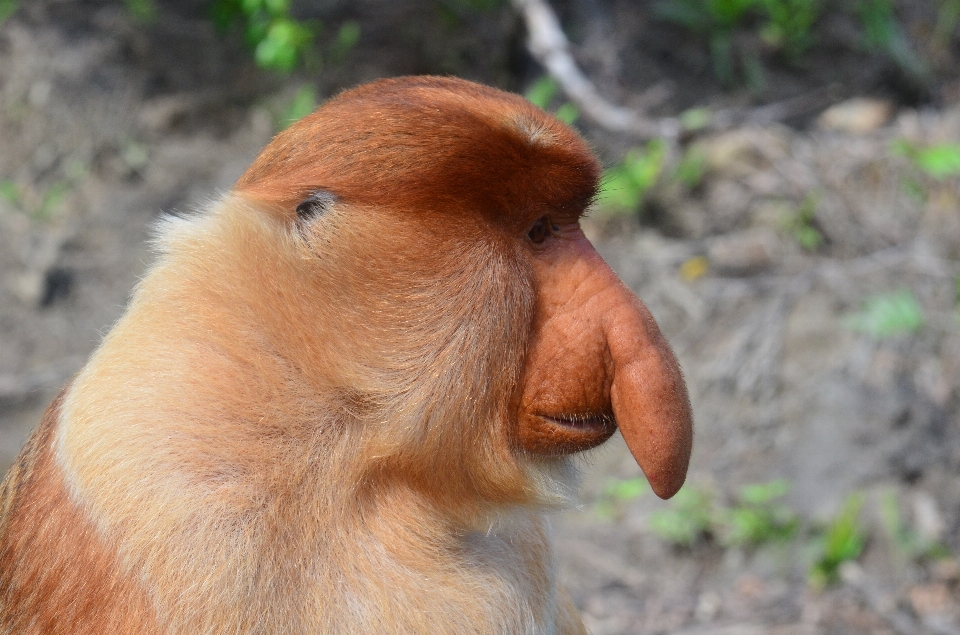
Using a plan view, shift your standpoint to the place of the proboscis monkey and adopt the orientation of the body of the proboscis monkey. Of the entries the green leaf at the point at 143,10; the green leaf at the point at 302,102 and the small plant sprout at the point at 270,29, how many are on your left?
3

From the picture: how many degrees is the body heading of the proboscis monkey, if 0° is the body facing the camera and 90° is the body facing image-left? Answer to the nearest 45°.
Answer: approximately 270°

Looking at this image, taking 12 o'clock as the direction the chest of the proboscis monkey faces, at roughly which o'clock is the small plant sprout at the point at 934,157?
The small plant sprout is roughly at 11 o'clock from the proboscis monkey.

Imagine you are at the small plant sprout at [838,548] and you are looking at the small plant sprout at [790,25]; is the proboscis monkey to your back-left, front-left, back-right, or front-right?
back-left

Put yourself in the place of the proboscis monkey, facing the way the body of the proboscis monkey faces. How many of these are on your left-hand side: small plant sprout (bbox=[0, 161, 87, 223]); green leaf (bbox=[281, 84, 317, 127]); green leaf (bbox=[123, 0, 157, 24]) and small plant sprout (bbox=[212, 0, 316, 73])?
4

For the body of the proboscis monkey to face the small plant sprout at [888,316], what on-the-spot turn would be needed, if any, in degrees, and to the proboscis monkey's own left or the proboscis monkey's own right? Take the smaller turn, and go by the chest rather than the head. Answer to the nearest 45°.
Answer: approximately 45° to the proboscis monkey's own left

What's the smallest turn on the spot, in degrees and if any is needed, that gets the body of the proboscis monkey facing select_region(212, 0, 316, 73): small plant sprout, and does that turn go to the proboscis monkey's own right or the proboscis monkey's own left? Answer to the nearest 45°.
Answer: approximately 90° to the proboscis monkey's own left

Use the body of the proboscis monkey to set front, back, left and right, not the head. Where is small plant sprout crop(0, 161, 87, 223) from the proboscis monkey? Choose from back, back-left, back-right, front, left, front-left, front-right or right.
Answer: left

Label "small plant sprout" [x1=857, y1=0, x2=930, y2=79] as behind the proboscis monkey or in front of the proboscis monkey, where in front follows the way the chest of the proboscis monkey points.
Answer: in front

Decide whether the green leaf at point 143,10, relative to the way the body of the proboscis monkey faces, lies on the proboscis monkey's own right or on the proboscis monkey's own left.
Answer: on the proboscis monkey's own left

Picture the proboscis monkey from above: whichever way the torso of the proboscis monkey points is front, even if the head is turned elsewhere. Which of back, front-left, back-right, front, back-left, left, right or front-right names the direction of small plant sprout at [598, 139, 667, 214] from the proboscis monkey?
front-left
